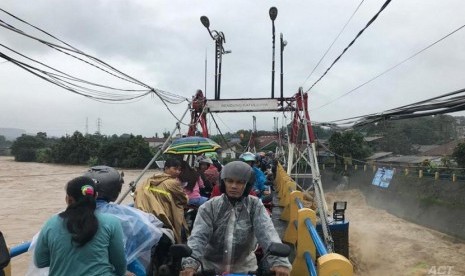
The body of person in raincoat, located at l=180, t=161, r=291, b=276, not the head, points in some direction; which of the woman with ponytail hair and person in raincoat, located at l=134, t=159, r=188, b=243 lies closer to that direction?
the woman with ponytail hair

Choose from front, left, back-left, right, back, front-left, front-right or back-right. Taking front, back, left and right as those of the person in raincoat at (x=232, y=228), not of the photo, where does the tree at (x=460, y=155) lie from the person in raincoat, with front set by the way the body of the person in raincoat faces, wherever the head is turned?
back-left

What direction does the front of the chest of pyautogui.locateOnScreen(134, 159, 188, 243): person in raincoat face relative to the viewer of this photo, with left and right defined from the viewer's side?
facing away from the viewer and to the right of the viewer

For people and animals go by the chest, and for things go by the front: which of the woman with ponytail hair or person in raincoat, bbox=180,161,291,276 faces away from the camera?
the woman with ponytail hair

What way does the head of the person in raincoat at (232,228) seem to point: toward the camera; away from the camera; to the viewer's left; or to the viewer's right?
toward the camera

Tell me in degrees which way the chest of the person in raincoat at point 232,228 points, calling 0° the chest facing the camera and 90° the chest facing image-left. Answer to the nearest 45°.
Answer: approximately 0°

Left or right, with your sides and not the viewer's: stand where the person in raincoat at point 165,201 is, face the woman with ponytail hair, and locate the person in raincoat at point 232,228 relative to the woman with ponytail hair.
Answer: left

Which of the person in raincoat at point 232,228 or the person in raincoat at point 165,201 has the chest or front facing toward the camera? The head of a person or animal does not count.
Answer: the person in raincoat at point 232,228

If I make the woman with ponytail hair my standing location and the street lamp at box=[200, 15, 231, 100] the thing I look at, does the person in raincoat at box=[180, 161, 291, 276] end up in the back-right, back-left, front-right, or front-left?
front-right

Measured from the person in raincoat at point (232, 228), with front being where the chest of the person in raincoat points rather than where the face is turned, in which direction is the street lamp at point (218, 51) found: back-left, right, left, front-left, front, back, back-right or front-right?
back

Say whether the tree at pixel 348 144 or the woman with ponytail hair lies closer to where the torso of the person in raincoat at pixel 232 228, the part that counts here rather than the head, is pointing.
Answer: the woman with ponytail hair

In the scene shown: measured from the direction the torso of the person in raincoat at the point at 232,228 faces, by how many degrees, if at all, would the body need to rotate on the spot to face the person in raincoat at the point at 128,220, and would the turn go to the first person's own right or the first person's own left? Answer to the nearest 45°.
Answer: approximately 90° to the first person's own right

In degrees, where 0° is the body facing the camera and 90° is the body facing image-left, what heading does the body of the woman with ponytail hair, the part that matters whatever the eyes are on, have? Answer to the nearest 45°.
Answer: approximately 180°

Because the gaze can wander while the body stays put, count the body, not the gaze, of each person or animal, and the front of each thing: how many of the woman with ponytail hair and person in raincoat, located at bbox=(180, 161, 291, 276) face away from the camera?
1
